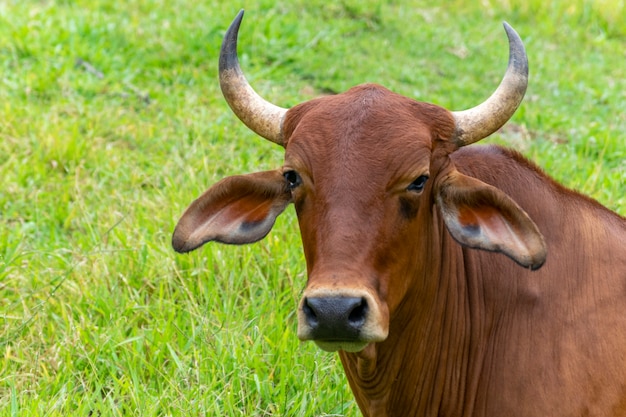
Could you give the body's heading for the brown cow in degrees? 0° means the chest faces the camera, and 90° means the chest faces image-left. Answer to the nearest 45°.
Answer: approximately 45°
